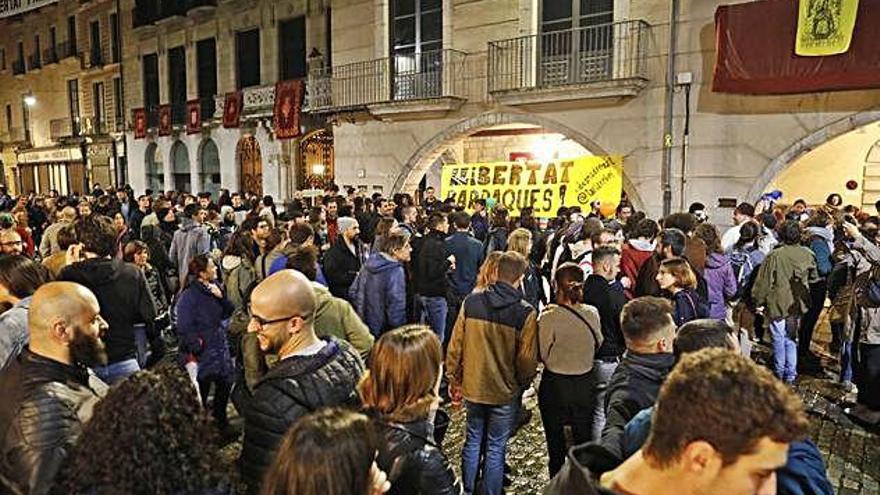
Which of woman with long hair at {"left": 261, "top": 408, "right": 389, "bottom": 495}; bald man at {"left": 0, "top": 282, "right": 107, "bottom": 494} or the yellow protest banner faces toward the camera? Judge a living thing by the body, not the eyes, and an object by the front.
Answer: the yellow protest banner

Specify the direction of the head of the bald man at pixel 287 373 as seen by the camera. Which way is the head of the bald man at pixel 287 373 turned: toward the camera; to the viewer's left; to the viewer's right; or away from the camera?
to the viewer's left

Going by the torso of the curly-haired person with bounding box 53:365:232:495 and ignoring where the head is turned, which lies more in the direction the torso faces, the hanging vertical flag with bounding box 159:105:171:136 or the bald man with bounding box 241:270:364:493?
the hanging vertical flag

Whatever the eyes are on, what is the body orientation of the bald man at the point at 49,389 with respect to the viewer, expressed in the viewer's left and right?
facing to the right of the viewer

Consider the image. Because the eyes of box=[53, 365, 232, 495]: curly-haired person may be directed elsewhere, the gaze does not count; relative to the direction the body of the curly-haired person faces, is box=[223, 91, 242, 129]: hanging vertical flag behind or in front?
in front

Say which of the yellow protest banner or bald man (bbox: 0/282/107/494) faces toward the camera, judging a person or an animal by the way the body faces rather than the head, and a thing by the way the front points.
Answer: the yellow protest banner

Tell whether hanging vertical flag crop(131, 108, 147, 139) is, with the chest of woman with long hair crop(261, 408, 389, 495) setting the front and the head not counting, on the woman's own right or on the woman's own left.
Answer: on the woman's own left

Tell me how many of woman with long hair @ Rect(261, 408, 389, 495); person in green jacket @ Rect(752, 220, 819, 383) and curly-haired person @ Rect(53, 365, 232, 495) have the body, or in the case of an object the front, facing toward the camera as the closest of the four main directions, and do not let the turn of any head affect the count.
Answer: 0

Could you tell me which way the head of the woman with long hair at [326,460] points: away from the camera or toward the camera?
away from the camera

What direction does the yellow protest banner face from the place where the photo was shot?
facing the viewer

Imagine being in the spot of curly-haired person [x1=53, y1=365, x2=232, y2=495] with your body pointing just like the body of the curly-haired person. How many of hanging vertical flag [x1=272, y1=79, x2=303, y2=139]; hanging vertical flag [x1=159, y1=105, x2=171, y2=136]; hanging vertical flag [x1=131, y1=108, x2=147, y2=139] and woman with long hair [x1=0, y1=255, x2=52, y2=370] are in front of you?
4

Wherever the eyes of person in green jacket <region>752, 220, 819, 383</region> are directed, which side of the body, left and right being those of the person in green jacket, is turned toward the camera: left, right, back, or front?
back

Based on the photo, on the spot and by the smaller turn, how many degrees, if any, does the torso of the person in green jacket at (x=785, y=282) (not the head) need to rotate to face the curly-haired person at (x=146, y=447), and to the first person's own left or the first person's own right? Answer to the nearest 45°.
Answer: approximately 180°

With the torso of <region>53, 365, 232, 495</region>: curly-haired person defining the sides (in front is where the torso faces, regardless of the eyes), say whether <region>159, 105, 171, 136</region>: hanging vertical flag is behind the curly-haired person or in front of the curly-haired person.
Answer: in front

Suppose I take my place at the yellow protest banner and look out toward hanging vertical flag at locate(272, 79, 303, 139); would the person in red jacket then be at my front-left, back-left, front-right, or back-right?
back-left

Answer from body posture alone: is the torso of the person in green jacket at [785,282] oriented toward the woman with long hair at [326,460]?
no

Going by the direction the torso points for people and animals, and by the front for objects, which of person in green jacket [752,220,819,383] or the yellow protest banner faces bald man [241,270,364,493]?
the yellow protest banner

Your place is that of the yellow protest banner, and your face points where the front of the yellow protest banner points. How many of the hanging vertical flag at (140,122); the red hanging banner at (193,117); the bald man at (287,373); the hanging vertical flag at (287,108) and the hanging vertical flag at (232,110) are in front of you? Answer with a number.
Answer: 1

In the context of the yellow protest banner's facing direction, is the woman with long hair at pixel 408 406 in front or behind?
in front

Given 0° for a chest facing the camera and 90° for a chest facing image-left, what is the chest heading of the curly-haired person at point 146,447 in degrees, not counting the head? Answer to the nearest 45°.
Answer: approximately 180°

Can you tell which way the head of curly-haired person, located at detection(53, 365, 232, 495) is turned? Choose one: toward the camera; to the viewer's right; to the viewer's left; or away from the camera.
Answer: away from the camera
